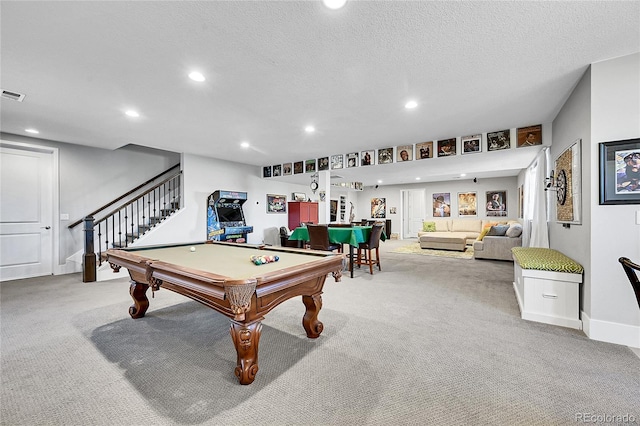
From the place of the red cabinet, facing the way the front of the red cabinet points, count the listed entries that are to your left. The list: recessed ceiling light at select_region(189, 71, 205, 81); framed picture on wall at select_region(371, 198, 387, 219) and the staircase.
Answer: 1

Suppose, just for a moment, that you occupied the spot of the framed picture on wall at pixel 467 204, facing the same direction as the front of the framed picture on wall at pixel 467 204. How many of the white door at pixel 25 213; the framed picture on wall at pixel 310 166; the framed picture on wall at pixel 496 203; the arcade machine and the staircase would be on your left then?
1

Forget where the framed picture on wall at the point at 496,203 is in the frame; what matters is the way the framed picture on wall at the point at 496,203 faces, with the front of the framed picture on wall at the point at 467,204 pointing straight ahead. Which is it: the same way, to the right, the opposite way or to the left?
the same way

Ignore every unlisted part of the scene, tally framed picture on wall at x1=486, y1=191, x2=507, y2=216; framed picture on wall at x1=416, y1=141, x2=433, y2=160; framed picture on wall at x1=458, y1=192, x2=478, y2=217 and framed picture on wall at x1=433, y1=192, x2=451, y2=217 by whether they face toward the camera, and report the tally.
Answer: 4

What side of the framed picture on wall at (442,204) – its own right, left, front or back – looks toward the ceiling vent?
front

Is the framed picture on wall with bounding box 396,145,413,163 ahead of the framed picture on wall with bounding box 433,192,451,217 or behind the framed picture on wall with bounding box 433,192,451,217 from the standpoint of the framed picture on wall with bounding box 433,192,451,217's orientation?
ahead

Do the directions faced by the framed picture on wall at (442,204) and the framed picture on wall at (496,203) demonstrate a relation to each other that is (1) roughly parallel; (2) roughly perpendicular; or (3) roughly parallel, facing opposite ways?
roughly parallel

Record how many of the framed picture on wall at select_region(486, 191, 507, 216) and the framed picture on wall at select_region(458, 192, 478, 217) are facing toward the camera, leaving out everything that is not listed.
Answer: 2

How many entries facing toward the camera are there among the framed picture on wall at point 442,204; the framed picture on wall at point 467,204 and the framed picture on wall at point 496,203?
3

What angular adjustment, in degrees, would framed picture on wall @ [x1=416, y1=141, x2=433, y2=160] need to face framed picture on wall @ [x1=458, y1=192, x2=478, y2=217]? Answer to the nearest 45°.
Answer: approximately 180°

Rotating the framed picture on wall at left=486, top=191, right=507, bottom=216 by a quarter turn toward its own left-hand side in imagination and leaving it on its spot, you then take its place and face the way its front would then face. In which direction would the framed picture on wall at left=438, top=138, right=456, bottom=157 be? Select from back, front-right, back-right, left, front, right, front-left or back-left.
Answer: right

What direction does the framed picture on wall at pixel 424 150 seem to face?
toward the camera

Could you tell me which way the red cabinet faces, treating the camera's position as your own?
facing the viewer and to the right of the viewer

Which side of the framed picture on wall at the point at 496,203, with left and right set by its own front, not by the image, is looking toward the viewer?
front

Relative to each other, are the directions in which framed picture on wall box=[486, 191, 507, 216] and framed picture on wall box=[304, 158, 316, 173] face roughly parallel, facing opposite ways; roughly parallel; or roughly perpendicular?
roughly parallel

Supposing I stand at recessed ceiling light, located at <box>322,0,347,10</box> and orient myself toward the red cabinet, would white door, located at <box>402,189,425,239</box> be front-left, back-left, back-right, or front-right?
front-right
